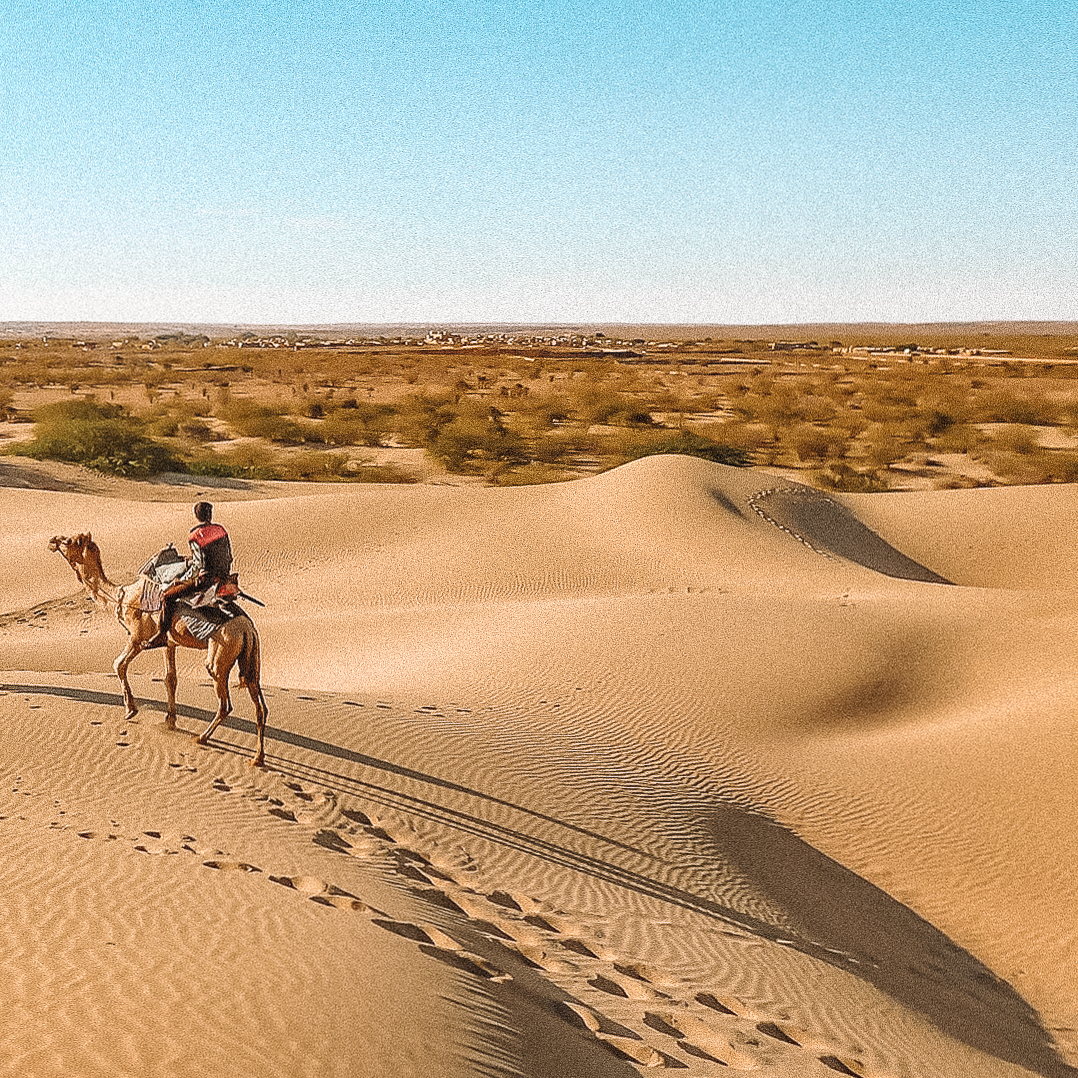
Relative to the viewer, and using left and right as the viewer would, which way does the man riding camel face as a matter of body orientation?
facing away from the viewer and to the left of the viewer

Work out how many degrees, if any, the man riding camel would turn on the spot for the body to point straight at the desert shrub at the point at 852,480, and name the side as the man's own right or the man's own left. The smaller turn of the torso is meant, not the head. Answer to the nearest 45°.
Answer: approximately 90° to the man's own right

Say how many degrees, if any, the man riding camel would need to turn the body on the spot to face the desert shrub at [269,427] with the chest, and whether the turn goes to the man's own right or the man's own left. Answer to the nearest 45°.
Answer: approximately 45° to the man's own right

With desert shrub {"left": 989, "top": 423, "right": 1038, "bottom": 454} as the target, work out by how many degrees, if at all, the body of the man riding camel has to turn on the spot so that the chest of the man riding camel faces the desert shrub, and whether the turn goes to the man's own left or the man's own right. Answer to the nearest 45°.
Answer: approximately 90° to the man's own right

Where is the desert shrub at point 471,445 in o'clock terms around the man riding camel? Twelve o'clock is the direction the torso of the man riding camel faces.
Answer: The desert shrub is roughly at 2 o'clock from the man riding camel.

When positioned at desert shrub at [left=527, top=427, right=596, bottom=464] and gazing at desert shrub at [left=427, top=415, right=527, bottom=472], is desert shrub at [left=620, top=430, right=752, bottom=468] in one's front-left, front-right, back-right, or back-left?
back-left

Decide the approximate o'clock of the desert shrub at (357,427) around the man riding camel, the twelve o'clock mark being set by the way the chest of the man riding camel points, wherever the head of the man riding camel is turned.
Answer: The desert shrub is roughly at 2 o'clock from the man riding camel.

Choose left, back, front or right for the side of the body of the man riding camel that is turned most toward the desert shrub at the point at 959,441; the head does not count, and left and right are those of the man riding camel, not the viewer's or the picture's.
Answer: right

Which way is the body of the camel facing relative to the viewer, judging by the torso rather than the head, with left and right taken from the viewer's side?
facing away from the viewer and to the left of the viewer

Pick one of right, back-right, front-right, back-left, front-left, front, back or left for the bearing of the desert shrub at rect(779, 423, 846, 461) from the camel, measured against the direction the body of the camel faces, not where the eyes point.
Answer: right

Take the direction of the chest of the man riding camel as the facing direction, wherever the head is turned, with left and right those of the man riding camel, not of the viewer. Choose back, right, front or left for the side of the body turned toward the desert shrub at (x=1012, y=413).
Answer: right

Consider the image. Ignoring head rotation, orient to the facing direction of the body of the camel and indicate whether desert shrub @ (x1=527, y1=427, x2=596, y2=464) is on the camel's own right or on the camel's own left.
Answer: on the camel's own right
